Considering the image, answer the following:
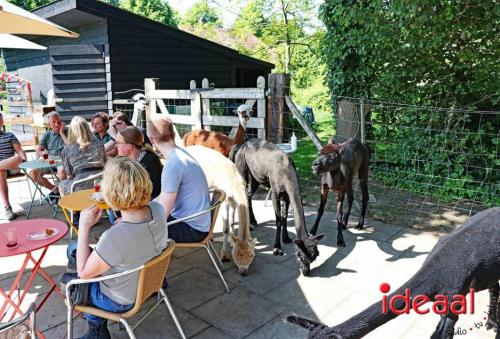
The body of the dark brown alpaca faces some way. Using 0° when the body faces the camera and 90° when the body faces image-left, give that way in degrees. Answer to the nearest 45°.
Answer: approximately 45°

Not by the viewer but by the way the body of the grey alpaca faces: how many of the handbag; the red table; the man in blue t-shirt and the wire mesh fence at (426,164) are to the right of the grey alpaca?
3

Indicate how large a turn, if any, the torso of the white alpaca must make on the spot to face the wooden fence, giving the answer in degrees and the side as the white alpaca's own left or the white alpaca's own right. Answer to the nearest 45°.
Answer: approximately 135° to the white alpaca's own left

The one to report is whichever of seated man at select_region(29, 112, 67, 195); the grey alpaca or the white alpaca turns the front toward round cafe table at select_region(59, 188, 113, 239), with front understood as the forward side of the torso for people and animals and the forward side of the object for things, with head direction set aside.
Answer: the seated man

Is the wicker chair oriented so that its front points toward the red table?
yes

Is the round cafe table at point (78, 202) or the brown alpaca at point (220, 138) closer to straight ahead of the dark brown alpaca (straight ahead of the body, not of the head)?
the round cafe table

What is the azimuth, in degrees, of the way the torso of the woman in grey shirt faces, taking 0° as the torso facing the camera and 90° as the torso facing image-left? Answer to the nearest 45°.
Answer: approximately 135°
